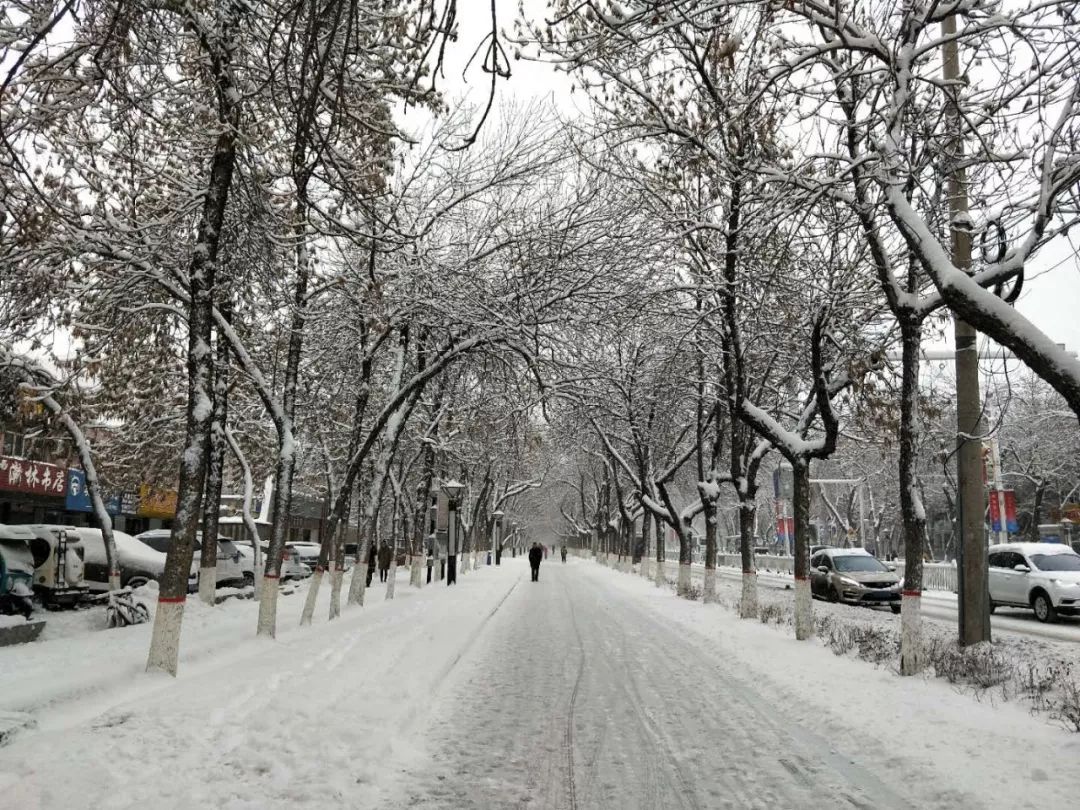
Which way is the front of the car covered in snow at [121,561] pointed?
to the viewer's right

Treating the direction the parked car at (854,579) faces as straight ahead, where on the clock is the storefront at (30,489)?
The storefront is roughly at 4 o'clock from the parked car.

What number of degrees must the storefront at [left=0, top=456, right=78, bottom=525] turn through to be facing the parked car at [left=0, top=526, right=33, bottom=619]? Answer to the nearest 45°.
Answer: approximately 45° to its right

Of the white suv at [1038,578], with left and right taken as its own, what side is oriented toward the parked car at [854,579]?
back

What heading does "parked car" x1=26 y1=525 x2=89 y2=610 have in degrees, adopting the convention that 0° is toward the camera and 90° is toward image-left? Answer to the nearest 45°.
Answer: approximately 135°

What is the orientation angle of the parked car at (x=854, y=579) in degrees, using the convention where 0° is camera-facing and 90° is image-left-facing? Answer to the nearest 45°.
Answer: approximately 315°

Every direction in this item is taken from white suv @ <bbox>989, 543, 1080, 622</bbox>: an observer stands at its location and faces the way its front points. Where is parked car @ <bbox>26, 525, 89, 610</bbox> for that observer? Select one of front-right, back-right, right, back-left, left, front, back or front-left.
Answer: right
